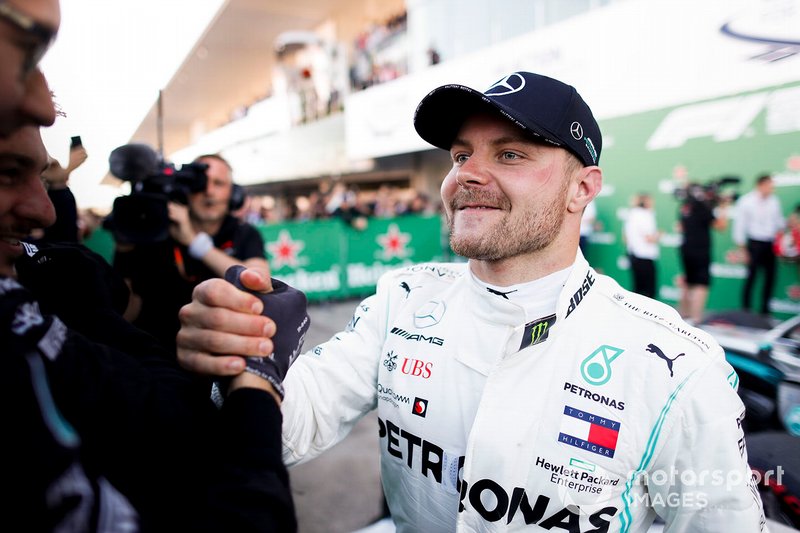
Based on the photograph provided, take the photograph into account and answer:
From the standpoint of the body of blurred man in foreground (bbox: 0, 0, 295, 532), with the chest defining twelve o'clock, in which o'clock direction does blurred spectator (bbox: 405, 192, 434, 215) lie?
The blurred spectator is roughly at 10 o'clock from the blurred man in foreground.

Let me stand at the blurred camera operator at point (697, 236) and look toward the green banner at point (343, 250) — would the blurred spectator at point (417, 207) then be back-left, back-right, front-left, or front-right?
front-right

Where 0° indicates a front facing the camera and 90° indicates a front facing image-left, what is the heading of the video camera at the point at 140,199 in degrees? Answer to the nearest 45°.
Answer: approximately 45°

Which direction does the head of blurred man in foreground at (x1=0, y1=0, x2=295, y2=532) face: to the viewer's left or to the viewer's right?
to the viewer's right

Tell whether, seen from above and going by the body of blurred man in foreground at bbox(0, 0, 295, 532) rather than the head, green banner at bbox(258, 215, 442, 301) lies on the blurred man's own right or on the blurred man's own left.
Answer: on the blurred man's own left

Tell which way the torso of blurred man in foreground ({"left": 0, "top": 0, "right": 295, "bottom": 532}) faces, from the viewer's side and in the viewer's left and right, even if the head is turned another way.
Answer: facing to the right of the viewer

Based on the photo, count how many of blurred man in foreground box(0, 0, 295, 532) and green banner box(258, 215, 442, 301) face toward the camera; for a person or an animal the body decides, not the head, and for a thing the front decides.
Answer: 1

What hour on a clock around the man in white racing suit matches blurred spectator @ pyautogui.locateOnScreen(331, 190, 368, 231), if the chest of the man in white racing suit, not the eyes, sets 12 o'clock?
The blurred spectator is roughly at 4 o'clock from the man in white racing suit.

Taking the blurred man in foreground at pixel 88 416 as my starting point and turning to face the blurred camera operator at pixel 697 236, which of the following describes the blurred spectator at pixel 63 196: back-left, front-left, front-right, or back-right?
front-left

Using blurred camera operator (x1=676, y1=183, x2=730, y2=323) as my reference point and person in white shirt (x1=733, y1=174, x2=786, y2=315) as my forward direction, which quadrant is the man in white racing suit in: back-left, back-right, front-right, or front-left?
back-right

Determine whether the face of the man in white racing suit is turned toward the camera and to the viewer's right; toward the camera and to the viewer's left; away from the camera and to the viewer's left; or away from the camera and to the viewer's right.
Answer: toward the camera and to the viewer's left

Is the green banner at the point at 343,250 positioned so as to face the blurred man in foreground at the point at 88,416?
yes

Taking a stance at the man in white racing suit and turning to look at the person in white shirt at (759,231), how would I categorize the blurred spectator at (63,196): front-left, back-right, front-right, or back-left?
front-left

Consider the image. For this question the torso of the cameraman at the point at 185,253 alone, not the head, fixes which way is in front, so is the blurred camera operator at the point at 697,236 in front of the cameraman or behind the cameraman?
behind
